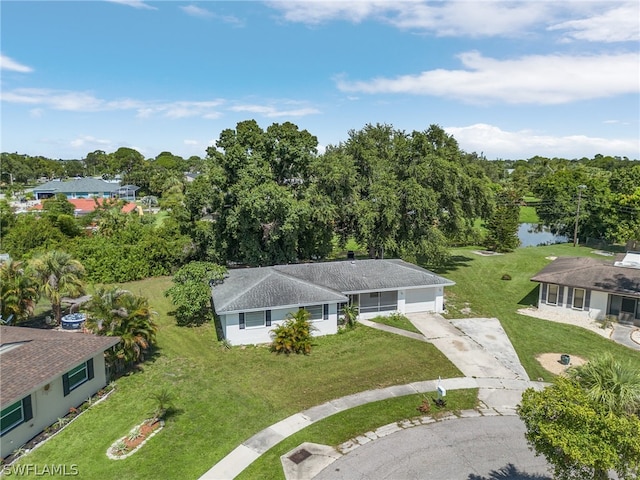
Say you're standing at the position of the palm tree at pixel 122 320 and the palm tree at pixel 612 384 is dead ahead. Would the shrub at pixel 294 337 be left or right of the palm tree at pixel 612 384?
left

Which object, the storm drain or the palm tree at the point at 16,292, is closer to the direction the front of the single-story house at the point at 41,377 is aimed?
the storm drain

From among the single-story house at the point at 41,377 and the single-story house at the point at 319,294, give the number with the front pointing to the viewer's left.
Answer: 0

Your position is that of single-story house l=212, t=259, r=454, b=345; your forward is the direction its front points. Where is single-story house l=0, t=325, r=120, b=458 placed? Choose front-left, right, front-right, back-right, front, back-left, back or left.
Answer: front-right

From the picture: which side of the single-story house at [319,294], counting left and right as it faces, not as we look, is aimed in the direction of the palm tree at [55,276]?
right

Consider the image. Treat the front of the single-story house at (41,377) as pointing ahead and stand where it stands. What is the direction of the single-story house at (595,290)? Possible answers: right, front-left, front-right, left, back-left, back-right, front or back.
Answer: front-left

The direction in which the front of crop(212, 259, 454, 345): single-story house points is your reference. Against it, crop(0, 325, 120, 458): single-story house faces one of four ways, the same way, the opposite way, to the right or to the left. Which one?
to the left

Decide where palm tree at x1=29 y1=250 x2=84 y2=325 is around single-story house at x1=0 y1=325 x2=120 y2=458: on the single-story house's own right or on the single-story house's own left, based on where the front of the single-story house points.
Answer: on the single-story house's own left

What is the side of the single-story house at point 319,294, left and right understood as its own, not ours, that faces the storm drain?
front

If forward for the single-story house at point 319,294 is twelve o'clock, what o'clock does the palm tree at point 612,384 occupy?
The palm tree is roughly at 11 o'clock from the single-story house.

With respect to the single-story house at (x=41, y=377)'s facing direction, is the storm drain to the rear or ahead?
ahead

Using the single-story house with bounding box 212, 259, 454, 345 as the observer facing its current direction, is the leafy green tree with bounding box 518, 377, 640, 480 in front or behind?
in front

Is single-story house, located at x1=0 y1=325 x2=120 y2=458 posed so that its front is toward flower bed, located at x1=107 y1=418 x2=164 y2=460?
yes

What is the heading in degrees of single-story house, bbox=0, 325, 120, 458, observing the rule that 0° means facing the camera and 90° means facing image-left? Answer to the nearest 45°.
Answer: approximately 315°

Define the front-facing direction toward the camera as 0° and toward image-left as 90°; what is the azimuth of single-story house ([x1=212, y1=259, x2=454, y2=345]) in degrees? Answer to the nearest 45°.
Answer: approximately 0°

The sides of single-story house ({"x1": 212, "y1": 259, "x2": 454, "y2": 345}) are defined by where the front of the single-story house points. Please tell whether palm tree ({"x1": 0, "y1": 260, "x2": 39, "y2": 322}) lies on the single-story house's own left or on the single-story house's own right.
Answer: on the single-story house's own right

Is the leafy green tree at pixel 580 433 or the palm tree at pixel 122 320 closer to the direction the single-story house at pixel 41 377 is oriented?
the leafy green tree
